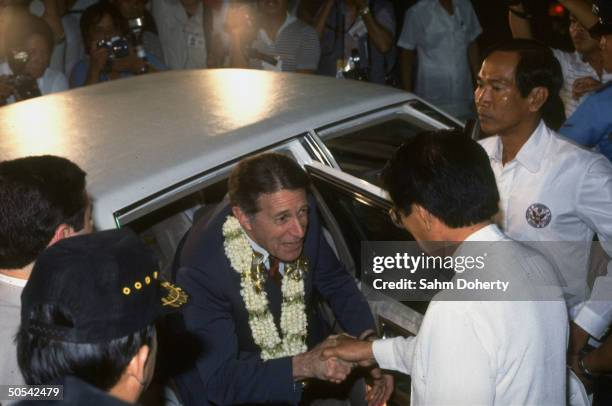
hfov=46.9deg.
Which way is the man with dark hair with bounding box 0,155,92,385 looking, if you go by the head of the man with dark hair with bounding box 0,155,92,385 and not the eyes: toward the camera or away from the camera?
away from the camera

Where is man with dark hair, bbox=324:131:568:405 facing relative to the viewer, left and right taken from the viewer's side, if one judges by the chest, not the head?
facing away from the viewer and to the left of the viewer

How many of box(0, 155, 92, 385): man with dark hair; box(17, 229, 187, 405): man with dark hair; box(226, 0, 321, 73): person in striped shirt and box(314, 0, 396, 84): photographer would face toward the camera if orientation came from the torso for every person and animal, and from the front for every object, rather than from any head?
2

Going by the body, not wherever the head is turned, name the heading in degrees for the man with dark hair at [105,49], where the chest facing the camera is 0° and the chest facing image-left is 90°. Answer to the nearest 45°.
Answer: approximately 0°

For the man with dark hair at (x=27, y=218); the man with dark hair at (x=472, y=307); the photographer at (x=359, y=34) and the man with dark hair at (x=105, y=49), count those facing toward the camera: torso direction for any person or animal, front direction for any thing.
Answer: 2

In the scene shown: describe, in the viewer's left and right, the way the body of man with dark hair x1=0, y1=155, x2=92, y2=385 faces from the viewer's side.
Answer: facing away from the viewer and to the right of the viewer

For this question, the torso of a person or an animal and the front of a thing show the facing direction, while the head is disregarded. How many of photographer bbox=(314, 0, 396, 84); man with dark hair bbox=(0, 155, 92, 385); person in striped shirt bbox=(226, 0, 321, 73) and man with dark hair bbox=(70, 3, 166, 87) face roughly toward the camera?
3

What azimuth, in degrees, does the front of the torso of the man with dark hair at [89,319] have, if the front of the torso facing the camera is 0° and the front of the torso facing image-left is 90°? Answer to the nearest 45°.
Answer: approximately 225°

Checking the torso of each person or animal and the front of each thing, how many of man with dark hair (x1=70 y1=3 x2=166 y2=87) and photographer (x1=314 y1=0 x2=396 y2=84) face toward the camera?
2

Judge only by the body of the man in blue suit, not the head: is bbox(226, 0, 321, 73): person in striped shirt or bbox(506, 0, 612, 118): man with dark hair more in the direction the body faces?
the man with dark hair

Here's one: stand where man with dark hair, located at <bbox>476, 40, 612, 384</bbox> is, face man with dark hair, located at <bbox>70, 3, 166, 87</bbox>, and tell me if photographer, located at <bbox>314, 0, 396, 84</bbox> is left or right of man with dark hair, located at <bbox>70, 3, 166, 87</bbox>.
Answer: right

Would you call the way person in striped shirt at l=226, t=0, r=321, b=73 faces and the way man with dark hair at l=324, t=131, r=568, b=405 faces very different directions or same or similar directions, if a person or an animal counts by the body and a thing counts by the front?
very different directions

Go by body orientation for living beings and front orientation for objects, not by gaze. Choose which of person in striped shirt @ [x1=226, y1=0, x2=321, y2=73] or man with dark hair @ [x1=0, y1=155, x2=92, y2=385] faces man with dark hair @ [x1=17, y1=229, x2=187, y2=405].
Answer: the person in striped shirt

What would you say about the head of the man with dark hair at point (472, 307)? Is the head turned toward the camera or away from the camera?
away from the camera
